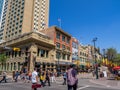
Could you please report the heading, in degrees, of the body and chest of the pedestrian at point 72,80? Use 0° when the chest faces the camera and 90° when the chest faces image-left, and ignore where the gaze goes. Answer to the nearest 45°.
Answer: approximately 180°
